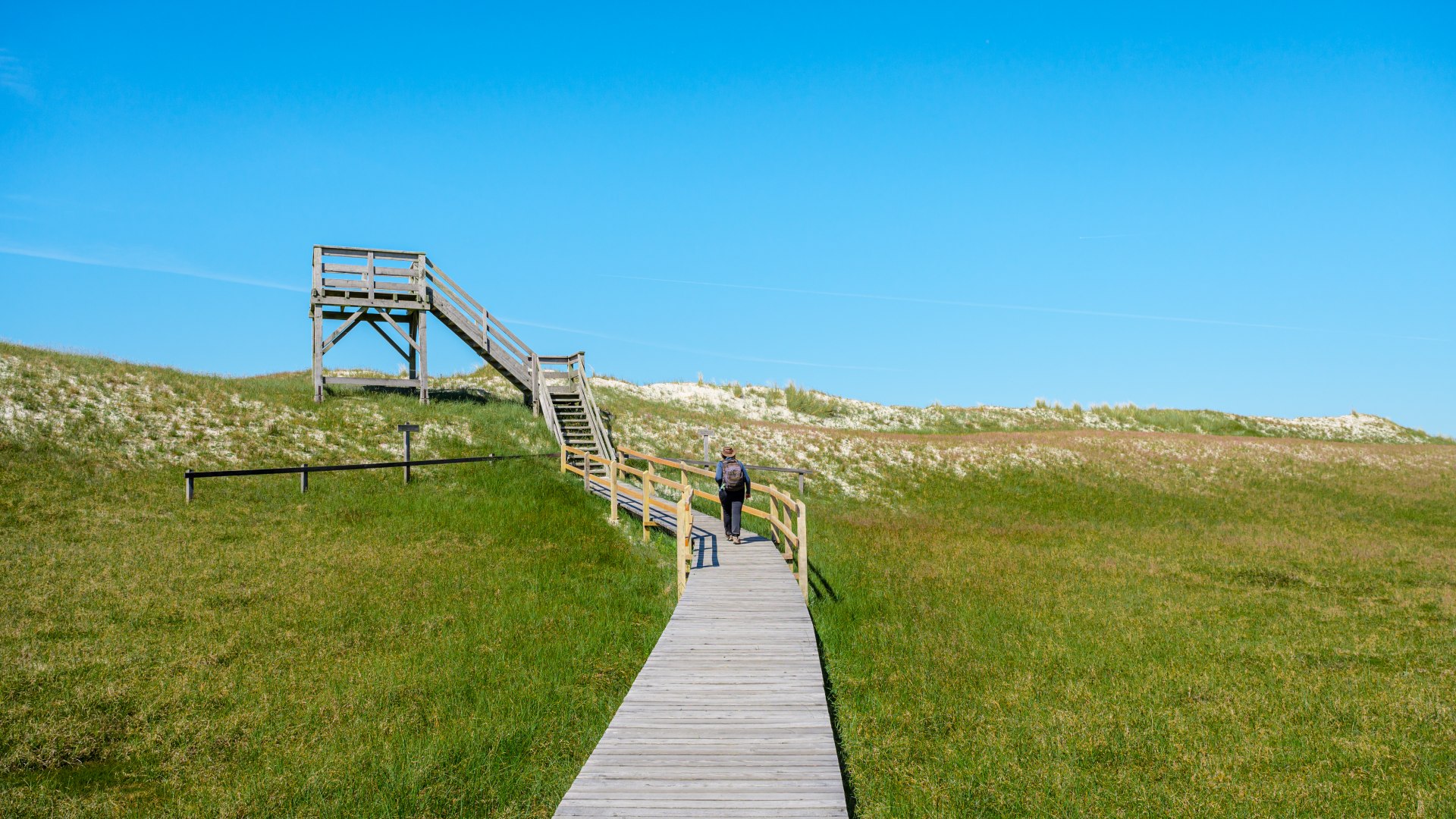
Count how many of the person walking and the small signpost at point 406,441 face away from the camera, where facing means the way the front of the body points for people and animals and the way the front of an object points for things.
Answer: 1

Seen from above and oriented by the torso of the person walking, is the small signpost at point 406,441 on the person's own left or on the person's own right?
on the person's own left

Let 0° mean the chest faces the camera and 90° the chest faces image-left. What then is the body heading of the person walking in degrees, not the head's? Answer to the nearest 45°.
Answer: approximately 180°

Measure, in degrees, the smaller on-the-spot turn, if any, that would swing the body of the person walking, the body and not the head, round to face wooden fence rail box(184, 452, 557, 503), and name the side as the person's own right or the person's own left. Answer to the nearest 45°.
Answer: approximately 45° to the person's own left
